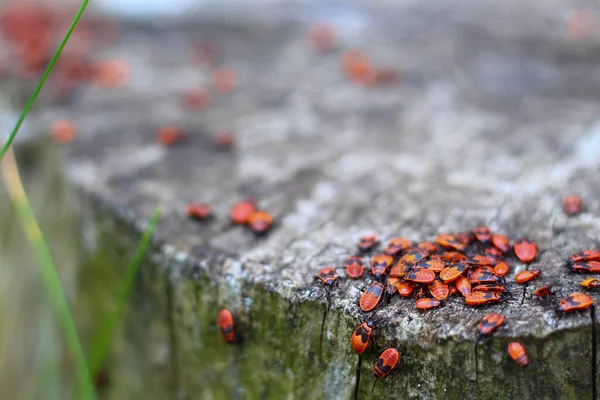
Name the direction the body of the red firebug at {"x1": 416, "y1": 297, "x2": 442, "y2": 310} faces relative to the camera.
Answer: to the viewer's right

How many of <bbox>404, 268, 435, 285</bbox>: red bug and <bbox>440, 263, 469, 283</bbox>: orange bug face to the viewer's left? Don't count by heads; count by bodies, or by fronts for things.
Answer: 1

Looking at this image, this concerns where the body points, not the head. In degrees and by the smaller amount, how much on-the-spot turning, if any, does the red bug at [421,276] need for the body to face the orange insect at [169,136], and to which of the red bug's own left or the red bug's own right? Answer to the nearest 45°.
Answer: approximately 45° to the red bug's own right
